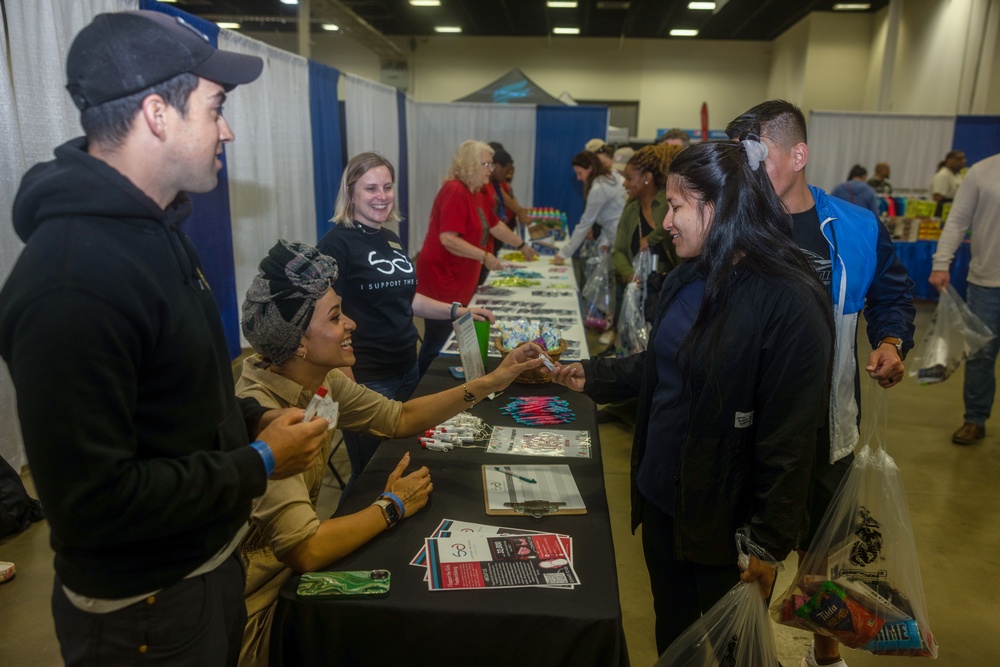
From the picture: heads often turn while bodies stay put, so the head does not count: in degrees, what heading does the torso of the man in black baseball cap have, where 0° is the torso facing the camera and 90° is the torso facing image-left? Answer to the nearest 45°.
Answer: approximately 270°

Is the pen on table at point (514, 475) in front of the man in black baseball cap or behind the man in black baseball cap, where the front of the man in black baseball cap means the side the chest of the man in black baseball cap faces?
in front

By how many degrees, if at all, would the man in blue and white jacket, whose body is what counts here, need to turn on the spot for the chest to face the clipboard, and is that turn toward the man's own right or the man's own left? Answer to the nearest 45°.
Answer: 0° — they already face it

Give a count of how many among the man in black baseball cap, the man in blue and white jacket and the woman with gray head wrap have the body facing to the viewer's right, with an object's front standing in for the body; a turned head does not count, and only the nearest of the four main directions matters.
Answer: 2

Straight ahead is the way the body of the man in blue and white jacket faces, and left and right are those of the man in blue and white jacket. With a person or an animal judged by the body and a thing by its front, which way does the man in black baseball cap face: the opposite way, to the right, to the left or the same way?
the opposite way

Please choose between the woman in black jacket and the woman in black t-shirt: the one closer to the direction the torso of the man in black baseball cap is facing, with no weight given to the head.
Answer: the woman in black jacket

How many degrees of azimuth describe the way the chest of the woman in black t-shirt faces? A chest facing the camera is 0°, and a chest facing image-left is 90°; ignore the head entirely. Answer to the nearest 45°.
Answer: approximately 315°

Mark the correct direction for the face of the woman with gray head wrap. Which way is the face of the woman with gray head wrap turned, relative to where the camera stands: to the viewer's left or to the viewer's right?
to the viewer's right

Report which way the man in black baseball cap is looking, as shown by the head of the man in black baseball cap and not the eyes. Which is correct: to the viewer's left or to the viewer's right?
to the viewer's right

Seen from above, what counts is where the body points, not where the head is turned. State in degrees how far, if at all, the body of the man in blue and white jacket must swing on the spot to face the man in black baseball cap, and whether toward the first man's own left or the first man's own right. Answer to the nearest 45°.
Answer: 0° — they already face them

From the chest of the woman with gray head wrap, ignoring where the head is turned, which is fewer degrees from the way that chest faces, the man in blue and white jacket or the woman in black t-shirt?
the man in blue and white jacket

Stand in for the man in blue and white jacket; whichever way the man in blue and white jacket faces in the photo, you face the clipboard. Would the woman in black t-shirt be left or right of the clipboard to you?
right

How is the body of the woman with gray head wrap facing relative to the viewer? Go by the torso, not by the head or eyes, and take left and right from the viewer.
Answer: facing to the right of the viewer
